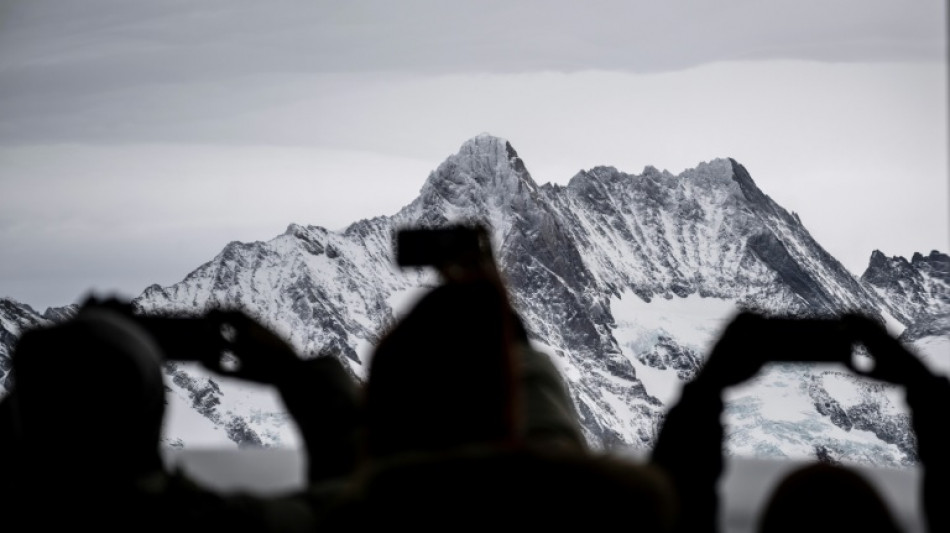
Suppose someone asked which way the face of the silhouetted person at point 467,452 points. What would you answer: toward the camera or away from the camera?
away from the camera

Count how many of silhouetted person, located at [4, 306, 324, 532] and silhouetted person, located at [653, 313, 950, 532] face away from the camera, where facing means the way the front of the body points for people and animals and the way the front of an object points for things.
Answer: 2

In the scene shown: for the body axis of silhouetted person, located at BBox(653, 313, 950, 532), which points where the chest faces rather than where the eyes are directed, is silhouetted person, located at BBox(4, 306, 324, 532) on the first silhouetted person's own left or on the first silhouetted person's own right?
on the first silhouetted person's own left

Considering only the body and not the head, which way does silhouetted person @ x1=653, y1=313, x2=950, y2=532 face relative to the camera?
away from the camera

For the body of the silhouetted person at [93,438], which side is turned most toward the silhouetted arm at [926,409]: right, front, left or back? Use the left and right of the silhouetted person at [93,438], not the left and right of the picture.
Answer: right

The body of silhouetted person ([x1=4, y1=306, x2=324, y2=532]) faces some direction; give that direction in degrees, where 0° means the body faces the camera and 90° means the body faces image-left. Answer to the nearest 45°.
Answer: approximately 180°
